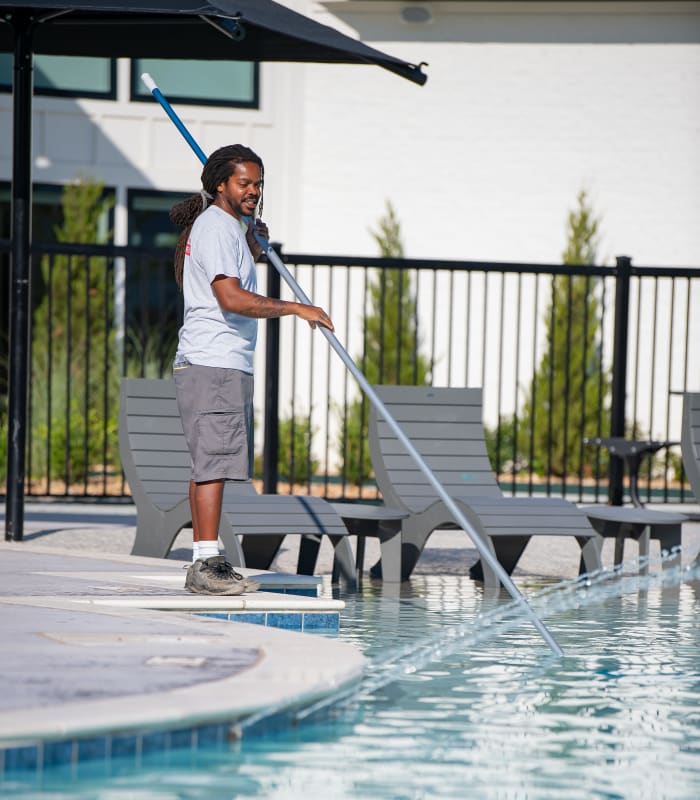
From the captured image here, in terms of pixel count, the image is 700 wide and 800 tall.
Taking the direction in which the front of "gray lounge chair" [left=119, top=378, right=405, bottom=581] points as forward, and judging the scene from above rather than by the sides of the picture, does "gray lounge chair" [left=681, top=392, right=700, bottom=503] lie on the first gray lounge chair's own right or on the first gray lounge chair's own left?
on the first gray lounge chair's own left

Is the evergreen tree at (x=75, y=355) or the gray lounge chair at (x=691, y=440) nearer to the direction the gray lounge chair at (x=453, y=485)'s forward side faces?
the gray lounge chair

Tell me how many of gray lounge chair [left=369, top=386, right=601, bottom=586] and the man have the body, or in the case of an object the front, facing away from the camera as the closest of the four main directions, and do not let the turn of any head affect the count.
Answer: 0

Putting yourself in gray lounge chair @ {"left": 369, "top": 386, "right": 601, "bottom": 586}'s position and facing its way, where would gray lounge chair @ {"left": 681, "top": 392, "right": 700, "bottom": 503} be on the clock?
gray lounge chair @ {"left": 681, "top": 392, "right": 700, "bottom": 503} is roughly at 10 o'clock from gray lounge chair @ {"left": 369, "top": 386, "right": 601, "bottom": 586}.

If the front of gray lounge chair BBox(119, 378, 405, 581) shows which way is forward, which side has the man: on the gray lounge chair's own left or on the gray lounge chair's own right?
on the gray lounge chair's own right

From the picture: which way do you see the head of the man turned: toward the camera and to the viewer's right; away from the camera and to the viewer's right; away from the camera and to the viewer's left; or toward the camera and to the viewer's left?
toward the camera and to the viewer's right

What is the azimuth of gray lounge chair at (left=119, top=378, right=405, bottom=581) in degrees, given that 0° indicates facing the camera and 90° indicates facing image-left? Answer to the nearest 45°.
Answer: approximately 315°

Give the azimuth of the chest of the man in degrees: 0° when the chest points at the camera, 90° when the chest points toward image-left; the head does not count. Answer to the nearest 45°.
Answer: approximately 270°

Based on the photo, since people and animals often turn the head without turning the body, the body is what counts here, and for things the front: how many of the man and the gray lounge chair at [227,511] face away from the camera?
0

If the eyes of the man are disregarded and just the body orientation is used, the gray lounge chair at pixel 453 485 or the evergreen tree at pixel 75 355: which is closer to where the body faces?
the gray lounge chair

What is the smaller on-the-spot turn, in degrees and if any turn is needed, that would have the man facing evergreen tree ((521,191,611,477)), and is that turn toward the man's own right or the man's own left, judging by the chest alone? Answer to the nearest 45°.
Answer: approximately 90° to the man's own left
